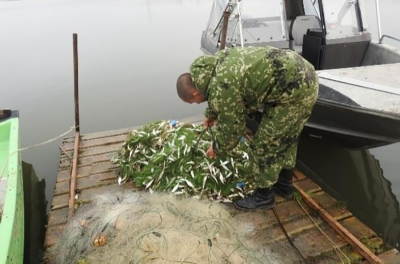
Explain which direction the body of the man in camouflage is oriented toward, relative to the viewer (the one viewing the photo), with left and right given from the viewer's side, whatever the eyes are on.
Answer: facing to the left of the viewer
